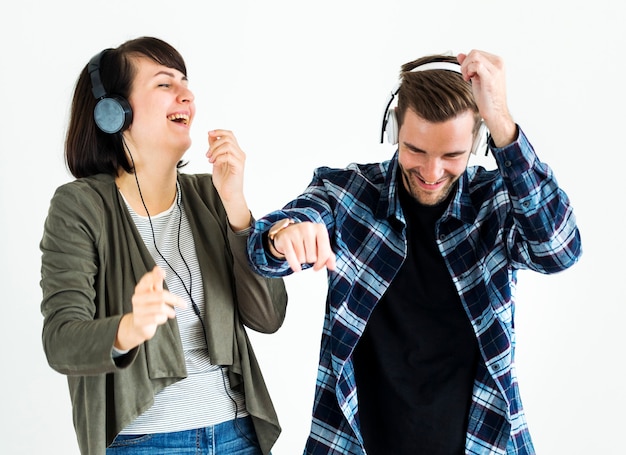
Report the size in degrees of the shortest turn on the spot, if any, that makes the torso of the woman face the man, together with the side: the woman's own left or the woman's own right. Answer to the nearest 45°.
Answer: approximately 45° to the woman's own left

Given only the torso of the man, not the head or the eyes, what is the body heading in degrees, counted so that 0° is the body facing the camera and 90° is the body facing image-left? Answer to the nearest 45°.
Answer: approximately 0°

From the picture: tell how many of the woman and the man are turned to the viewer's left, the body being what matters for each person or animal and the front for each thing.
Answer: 0

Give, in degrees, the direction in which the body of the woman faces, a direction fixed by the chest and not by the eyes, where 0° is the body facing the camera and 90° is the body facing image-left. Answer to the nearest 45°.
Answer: approximately 315°

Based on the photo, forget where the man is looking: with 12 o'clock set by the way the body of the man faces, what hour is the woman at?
The woman is roughly at 3 o'clock from the man.
